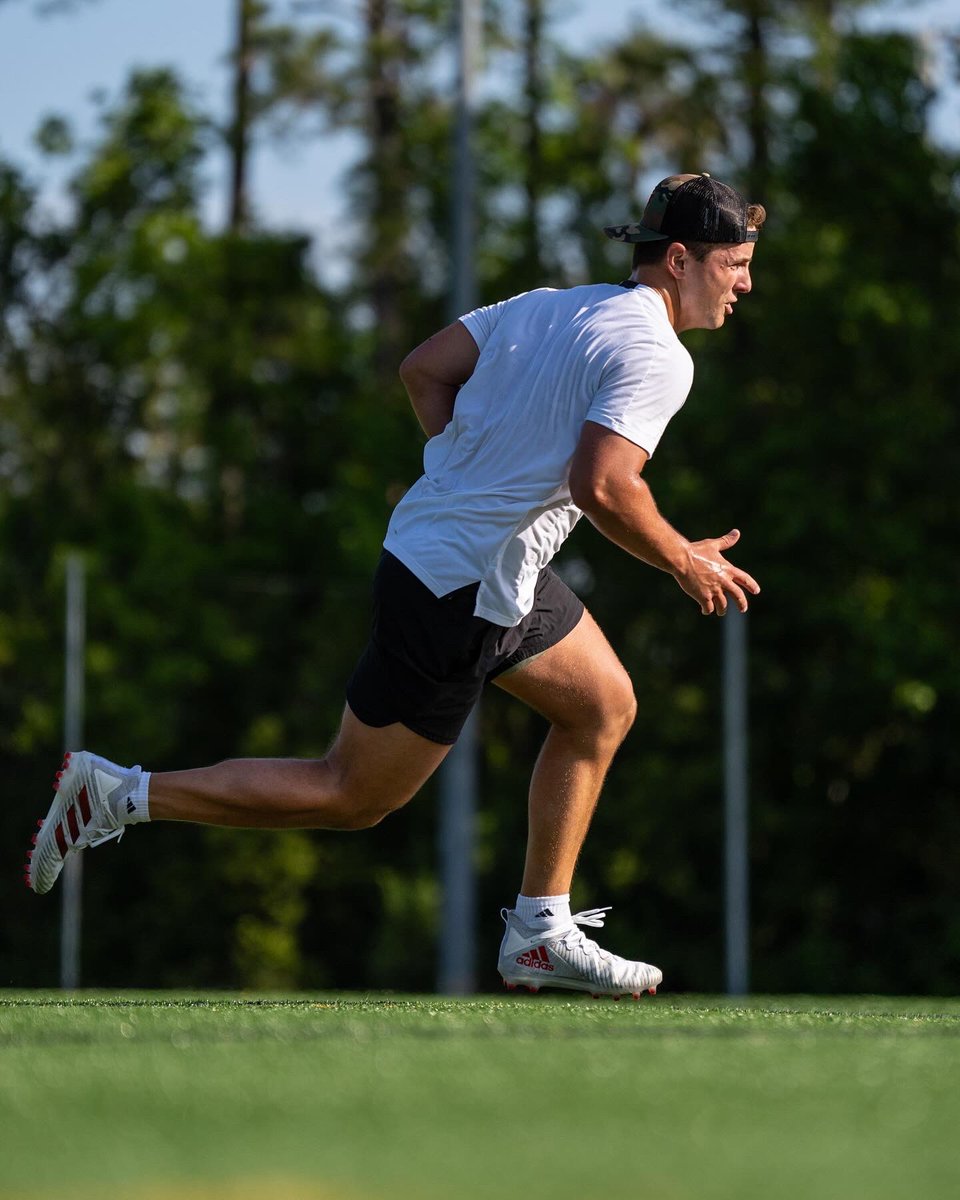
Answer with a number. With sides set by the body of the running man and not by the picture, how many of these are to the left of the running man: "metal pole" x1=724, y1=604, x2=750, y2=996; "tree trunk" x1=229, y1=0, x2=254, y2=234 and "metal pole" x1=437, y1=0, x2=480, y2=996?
3

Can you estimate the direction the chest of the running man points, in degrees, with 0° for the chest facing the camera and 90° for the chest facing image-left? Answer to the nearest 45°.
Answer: approximately 270°

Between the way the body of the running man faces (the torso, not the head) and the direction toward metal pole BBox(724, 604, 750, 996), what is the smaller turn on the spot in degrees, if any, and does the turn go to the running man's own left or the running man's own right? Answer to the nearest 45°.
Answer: approximately 90° to the running man's own left

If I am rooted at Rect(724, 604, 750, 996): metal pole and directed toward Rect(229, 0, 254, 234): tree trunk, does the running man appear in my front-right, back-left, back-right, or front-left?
back-left

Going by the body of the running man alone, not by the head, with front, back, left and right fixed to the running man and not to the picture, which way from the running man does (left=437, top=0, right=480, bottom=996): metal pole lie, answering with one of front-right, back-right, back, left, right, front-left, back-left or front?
left

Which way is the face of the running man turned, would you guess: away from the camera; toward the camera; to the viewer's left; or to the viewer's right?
to the viewer's right

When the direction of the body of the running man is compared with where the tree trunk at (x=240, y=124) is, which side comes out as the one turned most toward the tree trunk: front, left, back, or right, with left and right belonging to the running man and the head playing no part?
left
